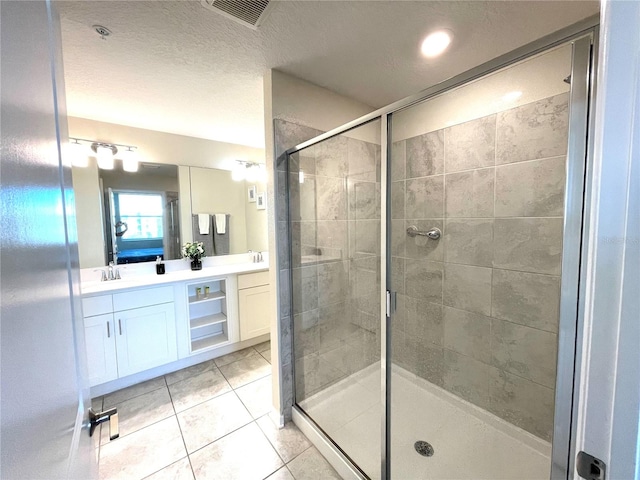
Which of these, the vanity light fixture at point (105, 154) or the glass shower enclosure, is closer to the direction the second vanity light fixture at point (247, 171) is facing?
the glass shower enclosure

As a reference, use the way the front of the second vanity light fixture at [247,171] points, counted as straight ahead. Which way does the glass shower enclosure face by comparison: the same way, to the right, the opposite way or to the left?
to the right

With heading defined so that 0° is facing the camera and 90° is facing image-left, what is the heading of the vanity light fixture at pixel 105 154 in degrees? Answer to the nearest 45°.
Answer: approximately 0°

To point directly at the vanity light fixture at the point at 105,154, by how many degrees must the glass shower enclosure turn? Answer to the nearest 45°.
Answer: approximately 45° to its right

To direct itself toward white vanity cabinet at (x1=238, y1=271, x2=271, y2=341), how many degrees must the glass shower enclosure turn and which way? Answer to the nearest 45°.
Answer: approximately 45° to its right

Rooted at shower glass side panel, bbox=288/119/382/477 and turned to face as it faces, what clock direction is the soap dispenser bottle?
The soap dispenser bottle is roughly at 2 o'clock from the shower glass side panel.

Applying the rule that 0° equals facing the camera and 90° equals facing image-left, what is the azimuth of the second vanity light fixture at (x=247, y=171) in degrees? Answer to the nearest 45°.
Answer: approximately 0°
